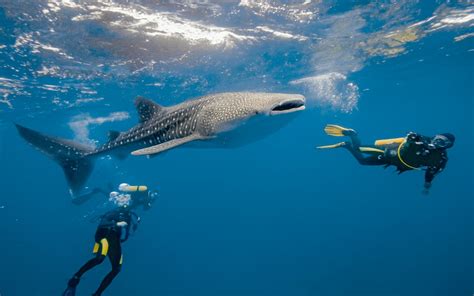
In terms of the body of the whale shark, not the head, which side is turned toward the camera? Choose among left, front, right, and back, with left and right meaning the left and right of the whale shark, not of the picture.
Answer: right

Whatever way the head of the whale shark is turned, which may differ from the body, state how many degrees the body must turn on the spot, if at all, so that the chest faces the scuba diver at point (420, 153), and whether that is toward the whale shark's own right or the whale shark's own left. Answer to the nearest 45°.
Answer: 0° — it already faces them
